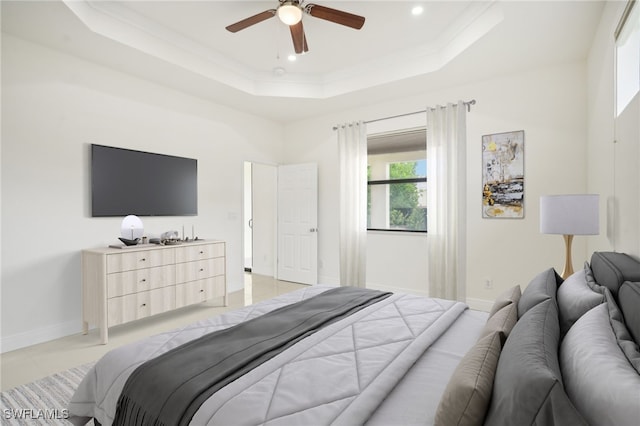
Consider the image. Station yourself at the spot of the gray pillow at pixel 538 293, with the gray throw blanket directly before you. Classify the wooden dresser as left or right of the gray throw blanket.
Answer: right

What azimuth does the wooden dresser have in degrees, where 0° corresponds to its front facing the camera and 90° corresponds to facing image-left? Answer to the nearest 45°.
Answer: approximately 315°

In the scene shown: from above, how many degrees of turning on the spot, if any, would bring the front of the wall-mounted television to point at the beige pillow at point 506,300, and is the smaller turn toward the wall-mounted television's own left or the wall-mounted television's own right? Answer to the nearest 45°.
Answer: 0° — it already faces it

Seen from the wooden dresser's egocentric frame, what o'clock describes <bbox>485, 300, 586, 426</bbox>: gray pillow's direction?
The gray pillow is roughly at 1 o'clock from the wooden dresser.

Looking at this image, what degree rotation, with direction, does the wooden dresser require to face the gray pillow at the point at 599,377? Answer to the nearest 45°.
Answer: approximately 45° to its right

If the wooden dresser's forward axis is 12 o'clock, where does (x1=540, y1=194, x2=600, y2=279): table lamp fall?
The table lamp is roughly at 12 o'clock from the wooden dresser.

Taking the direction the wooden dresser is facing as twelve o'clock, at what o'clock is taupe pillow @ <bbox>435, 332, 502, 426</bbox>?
The taupe pillow is roughly at 1 o'clock from the wooden dresser.

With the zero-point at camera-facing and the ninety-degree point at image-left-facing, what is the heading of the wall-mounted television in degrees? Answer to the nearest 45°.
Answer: approximately 315°

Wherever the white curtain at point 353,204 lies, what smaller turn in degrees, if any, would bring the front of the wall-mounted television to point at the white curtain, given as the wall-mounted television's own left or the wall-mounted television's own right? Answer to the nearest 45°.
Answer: approximately 45° to the wall-mounted television's own left
